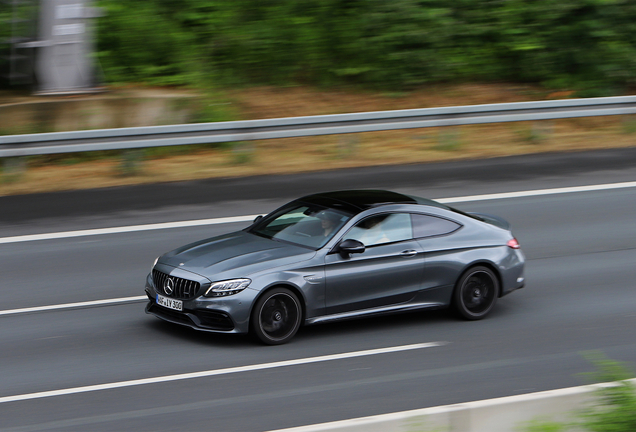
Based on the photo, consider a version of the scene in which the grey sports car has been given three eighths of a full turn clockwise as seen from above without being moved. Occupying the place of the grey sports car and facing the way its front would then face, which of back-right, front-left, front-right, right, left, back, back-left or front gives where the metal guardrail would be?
front

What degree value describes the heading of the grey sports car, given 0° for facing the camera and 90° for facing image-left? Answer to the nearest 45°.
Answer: approximately 45°
